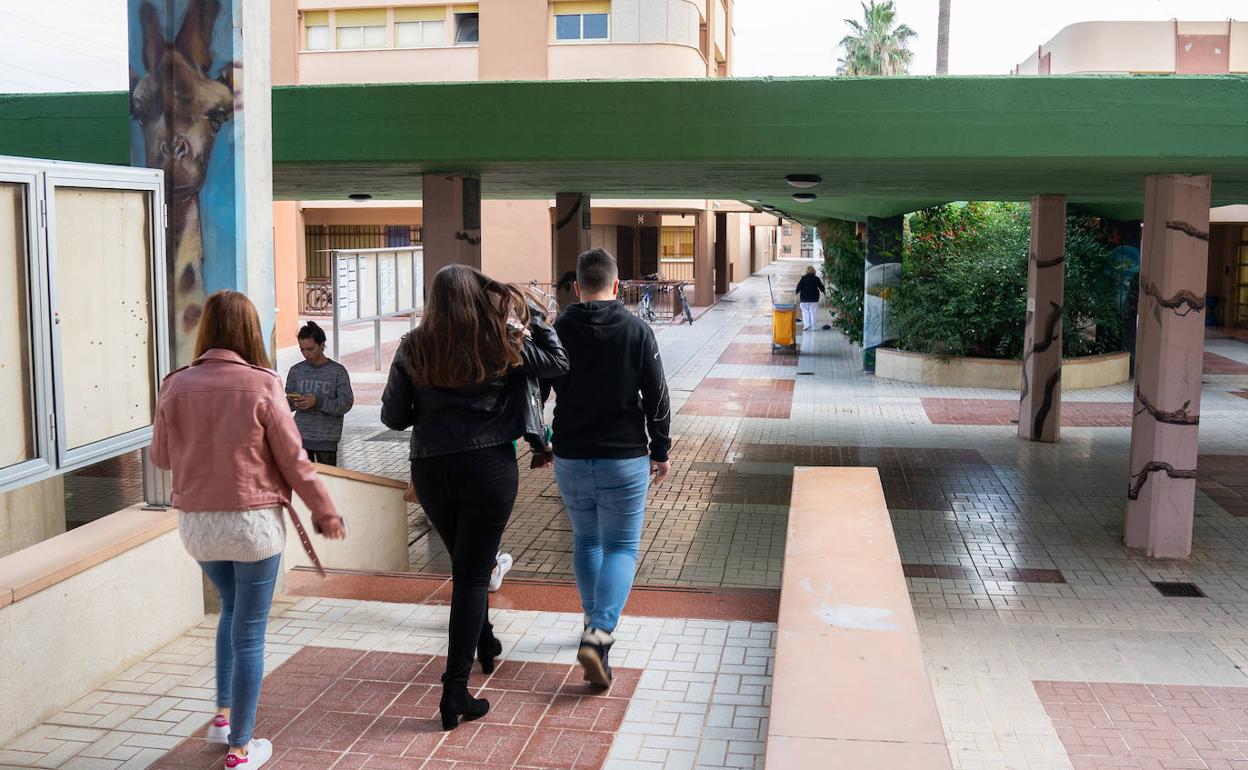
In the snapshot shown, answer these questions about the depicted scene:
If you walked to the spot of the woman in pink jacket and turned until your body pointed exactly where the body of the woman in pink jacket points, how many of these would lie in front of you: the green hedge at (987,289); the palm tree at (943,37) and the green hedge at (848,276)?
3

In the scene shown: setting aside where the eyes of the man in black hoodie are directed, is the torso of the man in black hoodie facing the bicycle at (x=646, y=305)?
yes

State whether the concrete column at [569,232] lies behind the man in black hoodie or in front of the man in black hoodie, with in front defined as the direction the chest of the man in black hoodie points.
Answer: in front

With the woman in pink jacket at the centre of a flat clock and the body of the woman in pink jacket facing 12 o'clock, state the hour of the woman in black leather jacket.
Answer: The woman in black leather jacket is roughly at 1 o'clock from the woman in pink jacket.

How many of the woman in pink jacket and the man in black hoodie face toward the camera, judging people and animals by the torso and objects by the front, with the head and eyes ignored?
0

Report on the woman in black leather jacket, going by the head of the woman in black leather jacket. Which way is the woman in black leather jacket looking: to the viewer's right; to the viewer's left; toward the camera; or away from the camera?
away from the camera

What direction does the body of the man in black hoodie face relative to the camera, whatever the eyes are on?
away from the camera

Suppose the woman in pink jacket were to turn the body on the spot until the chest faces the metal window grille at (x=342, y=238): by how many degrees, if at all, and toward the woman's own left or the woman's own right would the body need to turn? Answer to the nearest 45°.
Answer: approximately 45° to the woman's own left

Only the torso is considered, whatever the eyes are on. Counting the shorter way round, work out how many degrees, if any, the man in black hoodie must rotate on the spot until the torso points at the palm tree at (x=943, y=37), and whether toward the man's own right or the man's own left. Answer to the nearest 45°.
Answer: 0° — they already face it

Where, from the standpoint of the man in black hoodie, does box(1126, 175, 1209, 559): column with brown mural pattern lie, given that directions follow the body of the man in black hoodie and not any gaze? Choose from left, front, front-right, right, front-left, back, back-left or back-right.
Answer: front-right

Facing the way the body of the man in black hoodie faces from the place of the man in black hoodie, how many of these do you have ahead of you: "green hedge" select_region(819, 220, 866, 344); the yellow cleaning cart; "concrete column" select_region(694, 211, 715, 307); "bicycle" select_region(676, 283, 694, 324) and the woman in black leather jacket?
4

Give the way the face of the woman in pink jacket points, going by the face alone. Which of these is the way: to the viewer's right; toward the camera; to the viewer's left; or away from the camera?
away from the camera

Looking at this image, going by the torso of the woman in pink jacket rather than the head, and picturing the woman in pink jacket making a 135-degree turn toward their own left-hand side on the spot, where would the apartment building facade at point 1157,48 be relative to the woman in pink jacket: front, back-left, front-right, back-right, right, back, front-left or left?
back-right

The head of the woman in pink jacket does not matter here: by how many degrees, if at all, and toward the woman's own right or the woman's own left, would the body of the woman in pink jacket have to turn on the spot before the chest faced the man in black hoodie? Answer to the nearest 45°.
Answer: approximately 45° to the woman's own right

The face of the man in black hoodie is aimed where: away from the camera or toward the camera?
away from the camera

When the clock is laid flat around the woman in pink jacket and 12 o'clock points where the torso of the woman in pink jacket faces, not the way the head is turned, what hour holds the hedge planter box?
The hedge planter box is roughly at 12 o'clock from the woman in pink jacket.

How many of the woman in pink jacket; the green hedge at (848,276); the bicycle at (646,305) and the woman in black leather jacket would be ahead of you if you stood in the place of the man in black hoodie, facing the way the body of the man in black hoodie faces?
2

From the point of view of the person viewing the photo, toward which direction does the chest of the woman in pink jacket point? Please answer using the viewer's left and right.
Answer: facing away from the viewer and to the right of the viewer
